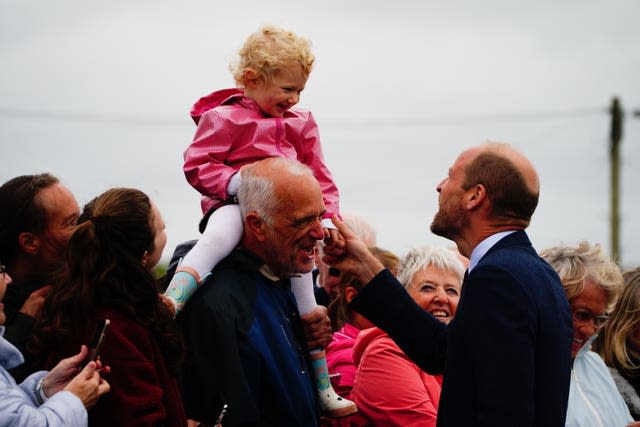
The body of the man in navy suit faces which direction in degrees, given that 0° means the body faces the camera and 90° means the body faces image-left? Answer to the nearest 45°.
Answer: approximately 135°

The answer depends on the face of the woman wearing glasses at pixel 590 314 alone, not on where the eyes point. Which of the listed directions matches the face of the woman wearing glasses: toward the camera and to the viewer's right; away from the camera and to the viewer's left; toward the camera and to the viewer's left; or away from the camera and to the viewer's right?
toward the camera and to the viewer's left

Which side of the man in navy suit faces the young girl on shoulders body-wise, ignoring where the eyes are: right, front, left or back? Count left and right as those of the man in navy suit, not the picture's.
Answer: front

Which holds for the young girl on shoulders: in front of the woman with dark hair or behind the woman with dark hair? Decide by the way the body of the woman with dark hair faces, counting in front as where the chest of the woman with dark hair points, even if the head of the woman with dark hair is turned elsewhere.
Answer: in front

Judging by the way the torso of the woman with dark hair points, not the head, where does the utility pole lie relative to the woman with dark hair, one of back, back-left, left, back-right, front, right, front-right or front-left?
front

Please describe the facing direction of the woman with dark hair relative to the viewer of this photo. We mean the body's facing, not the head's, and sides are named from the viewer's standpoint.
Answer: facing away from the viewer and to the right of the viewer

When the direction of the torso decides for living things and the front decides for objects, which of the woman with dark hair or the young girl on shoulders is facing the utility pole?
the woman with dark hair

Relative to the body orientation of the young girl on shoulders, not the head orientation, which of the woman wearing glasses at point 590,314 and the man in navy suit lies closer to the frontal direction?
the man in navy suit

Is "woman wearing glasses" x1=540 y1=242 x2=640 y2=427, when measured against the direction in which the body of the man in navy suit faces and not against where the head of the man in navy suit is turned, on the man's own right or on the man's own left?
on the man's own right

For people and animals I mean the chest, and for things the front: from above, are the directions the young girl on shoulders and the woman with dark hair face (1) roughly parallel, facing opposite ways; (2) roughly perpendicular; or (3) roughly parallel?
roughly perpendicular

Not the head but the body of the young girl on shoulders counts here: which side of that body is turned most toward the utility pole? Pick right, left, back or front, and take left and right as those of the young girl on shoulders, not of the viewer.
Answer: left

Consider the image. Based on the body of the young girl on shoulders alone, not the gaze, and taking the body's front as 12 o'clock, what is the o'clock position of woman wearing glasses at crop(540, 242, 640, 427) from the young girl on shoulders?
The woman wearing glasses is roughly at 10 o'clock from the young girl on shoulders.

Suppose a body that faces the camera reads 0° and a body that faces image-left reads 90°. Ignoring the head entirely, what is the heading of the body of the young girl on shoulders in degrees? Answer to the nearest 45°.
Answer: approximately 315°
